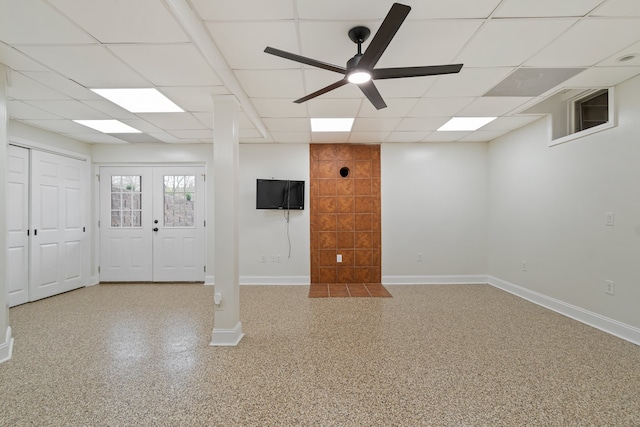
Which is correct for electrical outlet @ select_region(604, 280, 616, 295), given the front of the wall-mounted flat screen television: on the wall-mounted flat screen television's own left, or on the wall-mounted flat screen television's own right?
on the wall-mounted flat screen television's own left

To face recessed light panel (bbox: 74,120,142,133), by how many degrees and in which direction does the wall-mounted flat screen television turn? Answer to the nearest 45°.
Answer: approximately 90° to its right

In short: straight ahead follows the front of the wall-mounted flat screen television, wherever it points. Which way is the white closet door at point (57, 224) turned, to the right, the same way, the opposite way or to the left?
to the left

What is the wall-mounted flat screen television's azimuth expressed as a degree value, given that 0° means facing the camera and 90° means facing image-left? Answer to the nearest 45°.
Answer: approximately 0°

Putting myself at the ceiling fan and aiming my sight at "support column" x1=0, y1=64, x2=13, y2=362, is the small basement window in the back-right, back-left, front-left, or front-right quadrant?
back-right

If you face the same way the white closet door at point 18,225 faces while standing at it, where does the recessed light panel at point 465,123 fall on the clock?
The recessed light panel is roughly at 12 o'clock from the white closet door.

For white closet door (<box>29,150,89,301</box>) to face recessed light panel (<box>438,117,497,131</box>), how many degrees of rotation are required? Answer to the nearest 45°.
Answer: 0° — it already faces it

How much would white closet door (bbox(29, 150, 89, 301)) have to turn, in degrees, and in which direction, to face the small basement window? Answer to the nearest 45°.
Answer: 0° — it already faces it

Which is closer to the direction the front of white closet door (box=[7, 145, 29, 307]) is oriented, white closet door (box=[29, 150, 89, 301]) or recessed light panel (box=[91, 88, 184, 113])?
the recessed light panel

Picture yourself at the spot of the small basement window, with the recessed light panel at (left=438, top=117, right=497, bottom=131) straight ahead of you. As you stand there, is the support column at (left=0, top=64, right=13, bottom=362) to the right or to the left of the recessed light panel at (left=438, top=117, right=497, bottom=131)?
left

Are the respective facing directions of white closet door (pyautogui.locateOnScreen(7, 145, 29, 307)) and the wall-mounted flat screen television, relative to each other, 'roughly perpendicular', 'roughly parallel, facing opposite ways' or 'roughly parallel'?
roughly perpendicular
